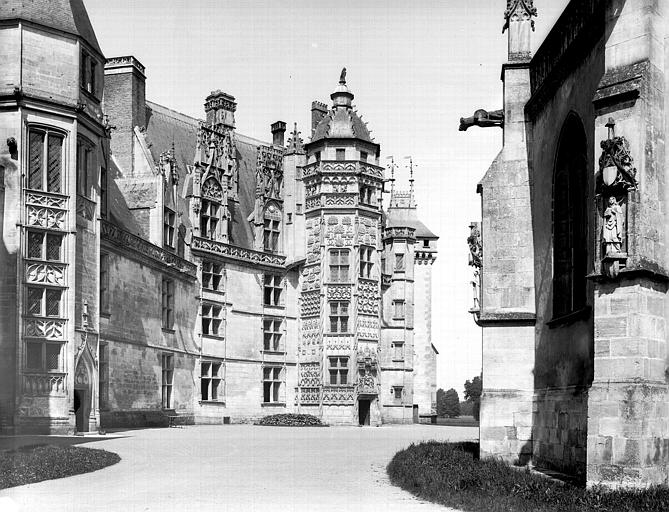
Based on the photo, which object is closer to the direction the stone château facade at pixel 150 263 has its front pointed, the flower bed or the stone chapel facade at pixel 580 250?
the stone chapel facade

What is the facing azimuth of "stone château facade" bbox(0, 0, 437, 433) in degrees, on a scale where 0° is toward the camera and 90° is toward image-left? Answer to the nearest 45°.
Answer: approximately 315°

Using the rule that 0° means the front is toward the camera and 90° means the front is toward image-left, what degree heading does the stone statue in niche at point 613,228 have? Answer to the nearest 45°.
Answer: approximately 45°

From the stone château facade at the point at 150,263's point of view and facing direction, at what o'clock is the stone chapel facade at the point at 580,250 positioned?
the stone chapel facade at the point at 580,250 is roughly at 1 o'clock from the stone château facade at the point at 150,263.

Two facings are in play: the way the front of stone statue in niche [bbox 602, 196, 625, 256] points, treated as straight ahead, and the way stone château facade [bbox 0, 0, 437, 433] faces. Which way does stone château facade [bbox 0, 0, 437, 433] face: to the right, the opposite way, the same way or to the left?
to the left
